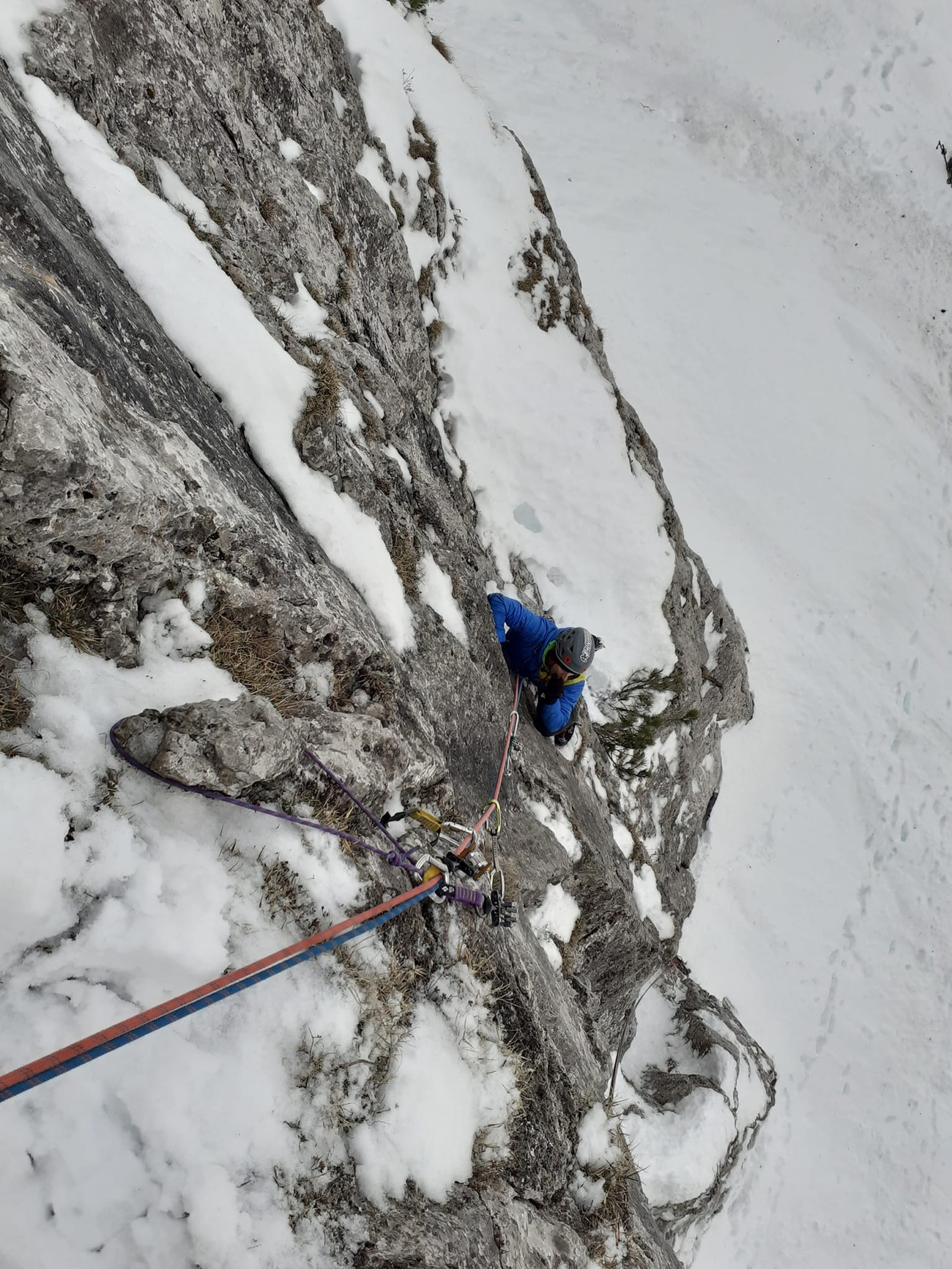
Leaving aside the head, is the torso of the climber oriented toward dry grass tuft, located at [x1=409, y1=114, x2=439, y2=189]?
no

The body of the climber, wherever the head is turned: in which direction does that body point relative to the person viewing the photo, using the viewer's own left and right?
facing the viewer and to the left of the viewer

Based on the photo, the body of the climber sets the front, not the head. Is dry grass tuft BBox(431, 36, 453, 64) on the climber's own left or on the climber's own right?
on the climber's own right

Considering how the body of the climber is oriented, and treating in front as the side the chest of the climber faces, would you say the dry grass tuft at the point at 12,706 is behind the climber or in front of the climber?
in front

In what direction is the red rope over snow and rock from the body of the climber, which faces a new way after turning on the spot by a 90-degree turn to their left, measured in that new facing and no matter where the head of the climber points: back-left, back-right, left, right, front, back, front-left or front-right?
front-right

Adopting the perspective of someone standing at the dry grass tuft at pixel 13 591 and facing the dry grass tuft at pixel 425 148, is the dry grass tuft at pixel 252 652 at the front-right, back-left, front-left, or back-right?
front-right

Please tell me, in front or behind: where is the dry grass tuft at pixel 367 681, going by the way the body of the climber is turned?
in front

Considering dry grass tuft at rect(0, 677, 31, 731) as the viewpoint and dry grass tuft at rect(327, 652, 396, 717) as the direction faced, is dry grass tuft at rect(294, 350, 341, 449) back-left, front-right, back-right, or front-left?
front-left
